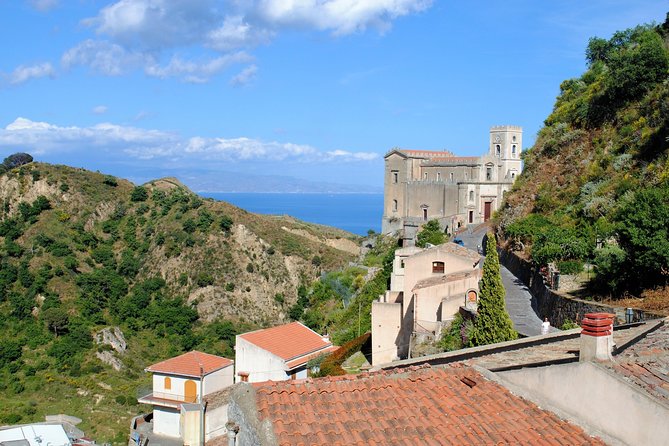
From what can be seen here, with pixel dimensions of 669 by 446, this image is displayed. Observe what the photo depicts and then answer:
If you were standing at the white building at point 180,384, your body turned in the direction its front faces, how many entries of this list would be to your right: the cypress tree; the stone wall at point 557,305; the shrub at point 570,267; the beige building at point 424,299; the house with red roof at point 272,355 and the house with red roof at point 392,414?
0

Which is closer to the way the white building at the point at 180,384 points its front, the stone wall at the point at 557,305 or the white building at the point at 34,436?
the white building

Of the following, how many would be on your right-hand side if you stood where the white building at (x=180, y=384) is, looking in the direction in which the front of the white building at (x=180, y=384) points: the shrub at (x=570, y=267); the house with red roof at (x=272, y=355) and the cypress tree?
0

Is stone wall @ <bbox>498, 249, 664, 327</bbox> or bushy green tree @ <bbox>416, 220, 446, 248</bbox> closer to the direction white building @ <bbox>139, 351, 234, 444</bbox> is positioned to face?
the stone wall

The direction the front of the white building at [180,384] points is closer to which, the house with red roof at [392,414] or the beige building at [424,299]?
the house with red roof

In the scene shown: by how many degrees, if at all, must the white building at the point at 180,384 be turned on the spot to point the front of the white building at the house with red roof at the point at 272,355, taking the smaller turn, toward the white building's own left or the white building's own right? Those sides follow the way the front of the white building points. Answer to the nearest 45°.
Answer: approximately 90° to the white building's own left

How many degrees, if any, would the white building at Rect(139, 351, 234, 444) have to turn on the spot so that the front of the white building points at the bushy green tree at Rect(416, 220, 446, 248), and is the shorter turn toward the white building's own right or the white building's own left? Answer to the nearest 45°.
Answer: approximately 180°

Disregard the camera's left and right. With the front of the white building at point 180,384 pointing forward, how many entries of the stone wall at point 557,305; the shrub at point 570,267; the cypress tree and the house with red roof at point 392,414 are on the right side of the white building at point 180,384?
0

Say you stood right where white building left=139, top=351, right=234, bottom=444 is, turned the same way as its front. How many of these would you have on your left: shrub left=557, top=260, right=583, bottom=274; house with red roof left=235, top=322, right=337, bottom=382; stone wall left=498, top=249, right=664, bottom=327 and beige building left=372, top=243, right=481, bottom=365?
4

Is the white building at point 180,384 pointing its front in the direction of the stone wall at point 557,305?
no

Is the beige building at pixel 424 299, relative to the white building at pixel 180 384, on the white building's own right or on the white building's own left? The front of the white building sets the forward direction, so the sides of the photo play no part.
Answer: on the white building's own left

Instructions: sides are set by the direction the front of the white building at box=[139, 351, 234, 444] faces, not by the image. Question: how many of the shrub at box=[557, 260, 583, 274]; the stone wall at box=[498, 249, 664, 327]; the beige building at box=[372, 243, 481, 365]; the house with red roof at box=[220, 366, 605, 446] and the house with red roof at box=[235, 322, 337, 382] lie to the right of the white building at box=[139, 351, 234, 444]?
0

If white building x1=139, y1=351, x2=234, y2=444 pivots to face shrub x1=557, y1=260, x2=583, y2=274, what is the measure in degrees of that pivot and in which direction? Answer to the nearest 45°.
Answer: approximately 90° to its left

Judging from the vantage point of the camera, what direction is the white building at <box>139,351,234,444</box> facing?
facing the viewer and to the left of the viewer
